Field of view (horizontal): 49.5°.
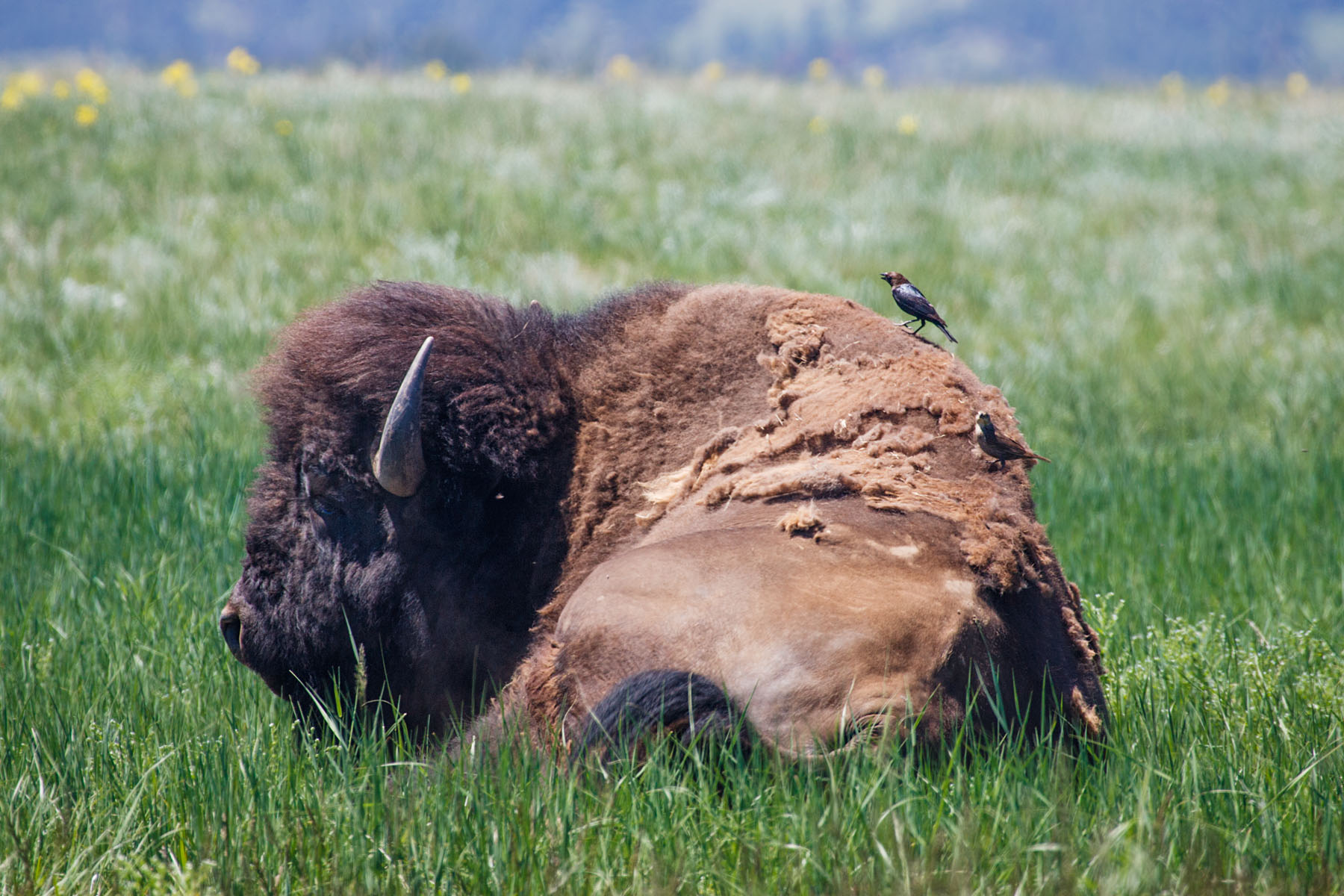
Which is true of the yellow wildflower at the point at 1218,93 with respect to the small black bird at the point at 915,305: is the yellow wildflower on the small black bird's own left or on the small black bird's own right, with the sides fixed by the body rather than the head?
on the small black bird's own right

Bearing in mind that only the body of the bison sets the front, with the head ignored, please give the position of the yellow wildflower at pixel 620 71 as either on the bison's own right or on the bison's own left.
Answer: on the bison's own right

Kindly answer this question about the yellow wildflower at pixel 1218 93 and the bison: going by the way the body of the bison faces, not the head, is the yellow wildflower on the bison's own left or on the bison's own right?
on the bison's own right

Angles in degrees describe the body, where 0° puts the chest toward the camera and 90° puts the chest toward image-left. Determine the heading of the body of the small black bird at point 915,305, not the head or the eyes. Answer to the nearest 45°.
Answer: approximately 90°

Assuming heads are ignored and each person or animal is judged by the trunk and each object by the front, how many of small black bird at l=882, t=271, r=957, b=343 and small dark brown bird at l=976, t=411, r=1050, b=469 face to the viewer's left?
2

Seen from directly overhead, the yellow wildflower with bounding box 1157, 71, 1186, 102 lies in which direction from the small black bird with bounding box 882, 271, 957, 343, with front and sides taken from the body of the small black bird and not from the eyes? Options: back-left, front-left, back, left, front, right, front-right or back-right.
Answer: right

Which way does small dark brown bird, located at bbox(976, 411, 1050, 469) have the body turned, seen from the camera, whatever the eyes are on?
to the viewer's left

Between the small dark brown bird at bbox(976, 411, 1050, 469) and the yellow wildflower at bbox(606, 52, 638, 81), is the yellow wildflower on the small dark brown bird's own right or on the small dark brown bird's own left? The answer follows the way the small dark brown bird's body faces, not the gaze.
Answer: on the small dark brown bird's own right

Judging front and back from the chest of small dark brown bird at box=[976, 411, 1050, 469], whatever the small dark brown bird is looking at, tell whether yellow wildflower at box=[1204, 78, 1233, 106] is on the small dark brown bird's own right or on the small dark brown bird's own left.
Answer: on the small dark brown bird's own right

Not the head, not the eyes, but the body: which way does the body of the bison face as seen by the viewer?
to the viewer's left

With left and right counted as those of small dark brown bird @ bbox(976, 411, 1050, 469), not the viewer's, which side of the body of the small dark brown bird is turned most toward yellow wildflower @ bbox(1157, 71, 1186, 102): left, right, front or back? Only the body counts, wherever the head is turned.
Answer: right
